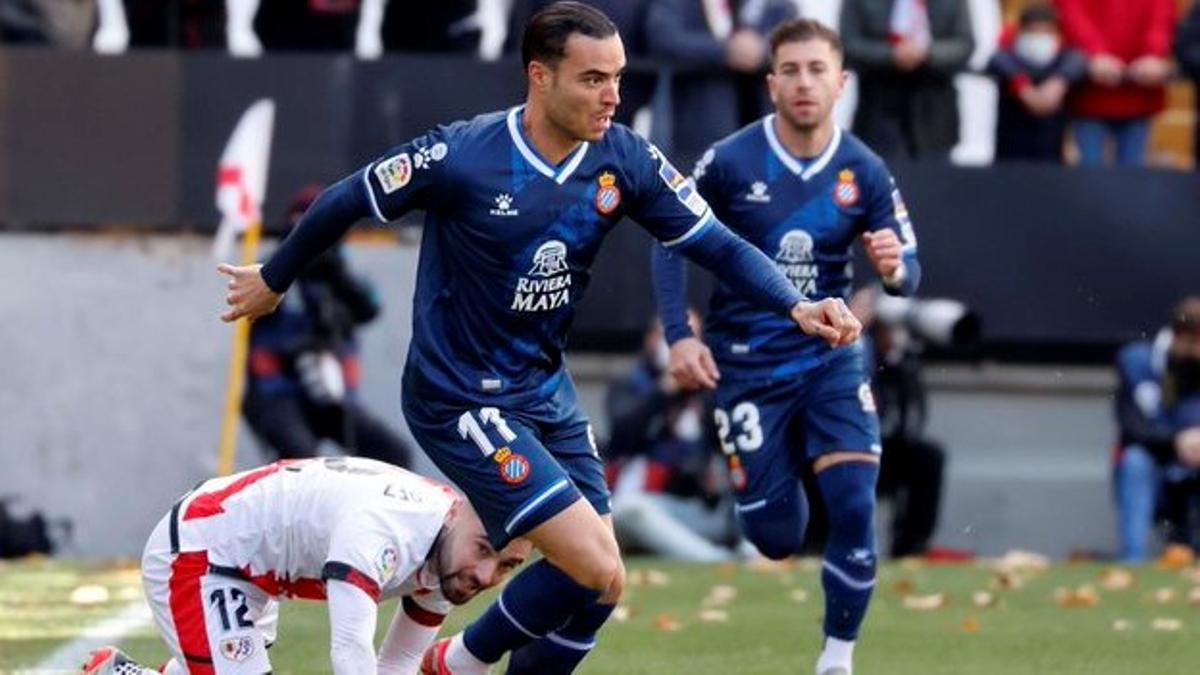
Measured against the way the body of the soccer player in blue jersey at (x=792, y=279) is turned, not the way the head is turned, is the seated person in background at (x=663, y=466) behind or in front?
behind

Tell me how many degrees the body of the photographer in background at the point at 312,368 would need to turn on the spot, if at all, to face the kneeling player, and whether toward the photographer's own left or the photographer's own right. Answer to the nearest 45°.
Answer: approximately 45° to the photographer's own right

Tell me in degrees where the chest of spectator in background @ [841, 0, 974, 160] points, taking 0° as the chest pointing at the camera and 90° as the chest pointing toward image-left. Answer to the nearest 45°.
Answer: approximately 0°

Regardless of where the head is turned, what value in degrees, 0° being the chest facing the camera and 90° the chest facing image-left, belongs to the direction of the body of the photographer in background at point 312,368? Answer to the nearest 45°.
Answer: approximately 315°

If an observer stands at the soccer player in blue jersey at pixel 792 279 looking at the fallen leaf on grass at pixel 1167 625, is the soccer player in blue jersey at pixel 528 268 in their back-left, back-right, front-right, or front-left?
back-right
